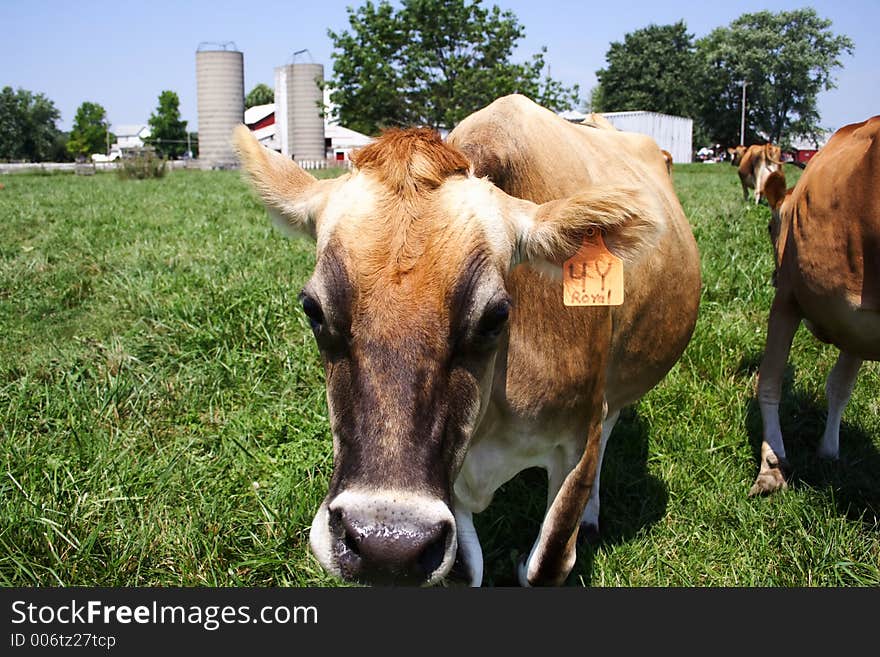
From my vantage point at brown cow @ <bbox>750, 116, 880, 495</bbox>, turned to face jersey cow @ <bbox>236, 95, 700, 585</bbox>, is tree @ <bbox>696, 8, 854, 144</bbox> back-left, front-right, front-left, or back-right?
back-right

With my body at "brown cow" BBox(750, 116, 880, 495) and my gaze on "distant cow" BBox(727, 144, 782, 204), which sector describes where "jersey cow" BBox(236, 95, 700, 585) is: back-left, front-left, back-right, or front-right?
back-left
